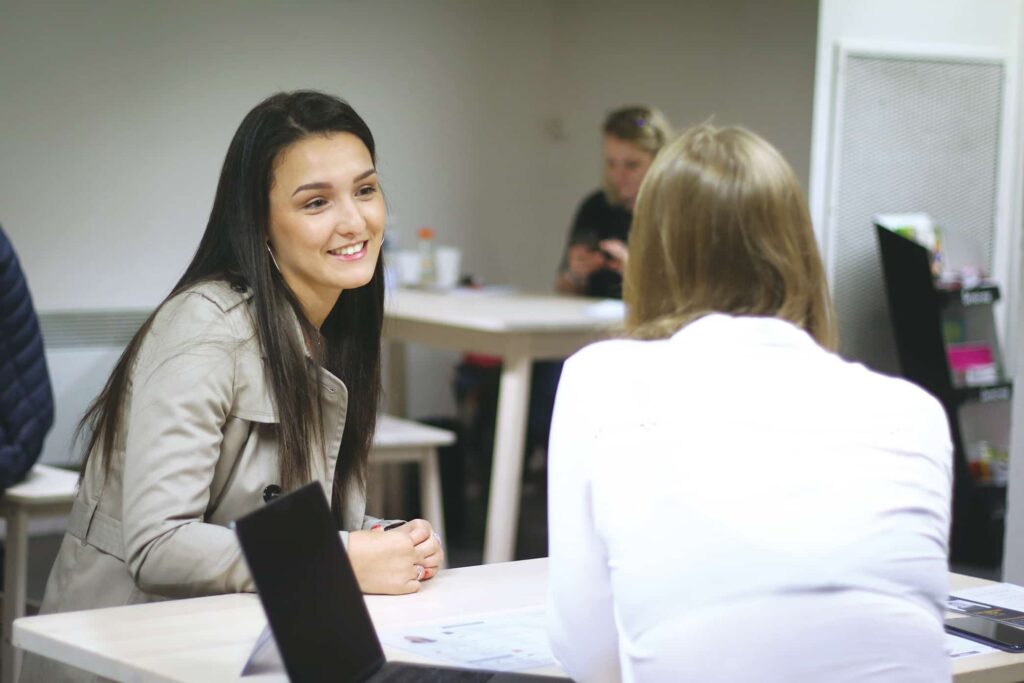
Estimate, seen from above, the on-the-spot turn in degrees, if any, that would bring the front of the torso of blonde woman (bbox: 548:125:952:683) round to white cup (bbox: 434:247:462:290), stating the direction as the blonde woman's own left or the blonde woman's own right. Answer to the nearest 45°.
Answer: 0° — they already face it

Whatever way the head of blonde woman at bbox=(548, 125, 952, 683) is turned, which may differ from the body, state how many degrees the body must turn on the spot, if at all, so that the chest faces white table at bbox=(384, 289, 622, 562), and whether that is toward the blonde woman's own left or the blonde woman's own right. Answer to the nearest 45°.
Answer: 0° — they already face it

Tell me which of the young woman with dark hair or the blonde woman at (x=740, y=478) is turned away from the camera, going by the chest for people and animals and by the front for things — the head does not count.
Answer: the blonde woman

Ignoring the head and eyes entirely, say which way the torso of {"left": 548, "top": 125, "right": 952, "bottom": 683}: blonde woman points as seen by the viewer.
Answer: away from the camera

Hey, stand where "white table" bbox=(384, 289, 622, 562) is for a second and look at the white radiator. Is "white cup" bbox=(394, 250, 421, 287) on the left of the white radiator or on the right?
right

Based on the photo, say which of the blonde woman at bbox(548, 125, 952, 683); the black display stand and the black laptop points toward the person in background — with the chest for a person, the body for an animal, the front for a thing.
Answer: the blonde woman

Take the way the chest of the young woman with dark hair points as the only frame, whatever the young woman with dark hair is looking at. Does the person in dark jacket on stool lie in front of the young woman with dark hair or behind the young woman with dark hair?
behind
